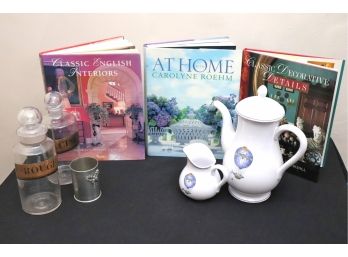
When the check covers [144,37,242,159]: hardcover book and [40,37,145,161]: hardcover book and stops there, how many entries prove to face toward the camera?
2

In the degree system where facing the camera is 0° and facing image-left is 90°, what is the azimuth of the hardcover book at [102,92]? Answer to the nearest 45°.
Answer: approximately 0°

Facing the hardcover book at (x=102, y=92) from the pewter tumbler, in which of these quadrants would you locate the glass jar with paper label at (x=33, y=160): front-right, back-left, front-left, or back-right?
back-left

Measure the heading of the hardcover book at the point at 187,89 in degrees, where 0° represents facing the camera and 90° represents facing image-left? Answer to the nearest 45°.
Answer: approximately 0°
